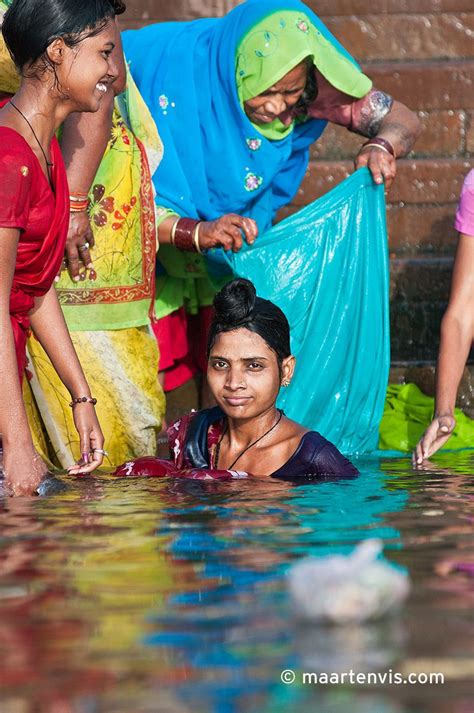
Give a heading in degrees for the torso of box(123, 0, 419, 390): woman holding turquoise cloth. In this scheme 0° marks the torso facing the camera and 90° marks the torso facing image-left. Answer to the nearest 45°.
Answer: approximately 315°

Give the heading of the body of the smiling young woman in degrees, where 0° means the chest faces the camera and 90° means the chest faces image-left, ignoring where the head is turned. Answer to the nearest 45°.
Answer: approximately 270°

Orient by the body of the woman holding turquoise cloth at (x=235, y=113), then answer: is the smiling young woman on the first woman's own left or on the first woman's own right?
on the first woman's own right

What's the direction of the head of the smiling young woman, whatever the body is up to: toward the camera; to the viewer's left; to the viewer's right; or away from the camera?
to the viewer's right

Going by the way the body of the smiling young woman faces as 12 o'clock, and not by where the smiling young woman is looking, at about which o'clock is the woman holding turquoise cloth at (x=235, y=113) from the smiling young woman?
The woman holding turquoise cloth is roughly at 10 o'clock from the smiling young woman.
